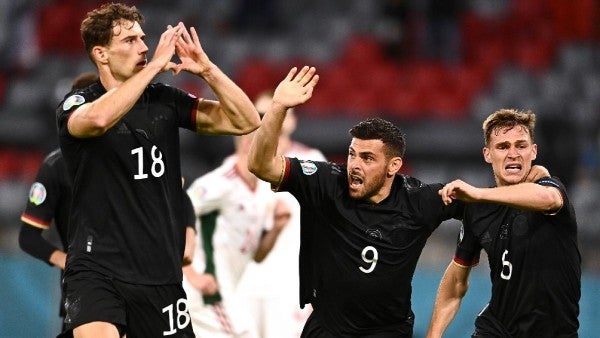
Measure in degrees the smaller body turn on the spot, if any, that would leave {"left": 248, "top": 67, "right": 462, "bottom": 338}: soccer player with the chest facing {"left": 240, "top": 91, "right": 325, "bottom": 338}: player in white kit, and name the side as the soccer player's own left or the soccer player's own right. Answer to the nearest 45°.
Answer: approximately 180°

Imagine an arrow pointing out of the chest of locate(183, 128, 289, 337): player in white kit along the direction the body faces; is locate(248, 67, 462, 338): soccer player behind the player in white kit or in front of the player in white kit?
in front

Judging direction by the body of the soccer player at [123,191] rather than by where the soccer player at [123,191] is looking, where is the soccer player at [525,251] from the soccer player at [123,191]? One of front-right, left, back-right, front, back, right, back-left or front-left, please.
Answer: front-left

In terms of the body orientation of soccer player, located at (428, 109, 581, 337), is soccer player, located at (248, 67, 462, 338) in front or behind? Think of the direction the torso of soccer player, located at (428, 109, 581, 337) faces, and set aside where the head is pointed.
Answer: in front
